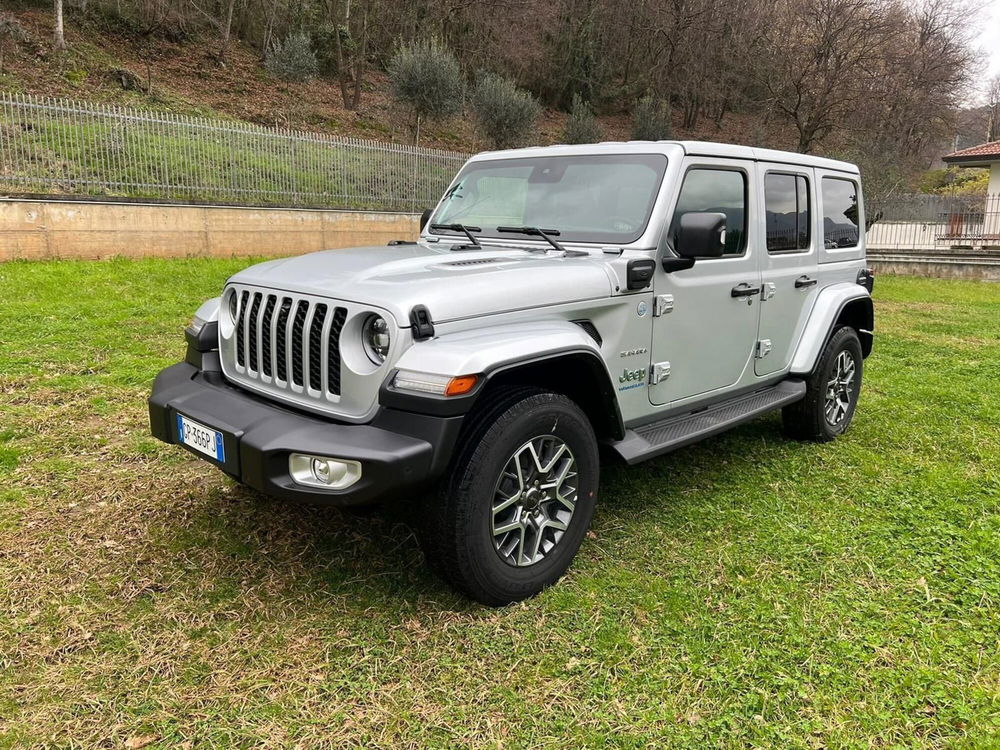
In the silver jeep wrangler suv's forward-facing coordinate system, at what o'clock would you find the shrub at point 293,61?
The shrub is roughly at 4 o'clock from the silver jeep wrangler suv.

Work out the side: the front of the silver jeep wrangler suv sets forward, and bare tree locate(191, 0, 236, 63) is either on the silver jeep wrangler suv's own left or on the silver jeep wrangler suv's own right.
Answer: on the silver jeep wrangler suv's own right

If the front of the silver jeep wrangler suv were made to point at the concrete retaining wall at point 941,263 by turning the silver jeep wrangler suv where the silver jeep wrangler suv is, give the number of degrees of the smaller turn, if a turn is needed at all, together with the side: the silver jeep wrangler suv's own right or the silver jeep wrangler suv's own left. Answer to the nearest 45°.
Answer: approximately 180°

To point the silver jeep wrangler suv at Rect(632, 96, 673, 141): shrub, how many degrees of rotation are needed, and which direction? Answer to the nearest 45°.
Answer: approximately 135° to its right

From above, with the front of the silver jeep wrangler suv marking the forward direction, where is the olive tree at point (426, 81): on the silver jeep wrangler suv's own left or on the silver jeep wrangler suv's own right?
on the silver jeep wrangler suv's own right

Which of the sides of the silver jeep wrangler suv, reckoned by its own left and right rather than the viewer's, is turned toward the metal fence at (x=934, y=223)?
back

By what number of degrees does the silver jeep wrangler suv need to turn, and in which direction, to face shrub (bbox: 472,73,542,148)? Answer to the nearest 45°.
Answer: approximately 135° to its right

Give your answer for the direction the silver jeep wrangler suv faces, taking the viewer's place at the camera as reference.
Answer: facing the viewer and to the left of the viewer

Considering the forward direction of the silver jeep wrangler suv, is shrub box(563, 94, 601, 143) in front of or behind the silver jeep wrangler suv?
behind

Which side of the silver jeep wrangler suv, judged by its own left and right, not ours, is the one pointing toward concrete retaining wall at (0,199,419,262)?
right
